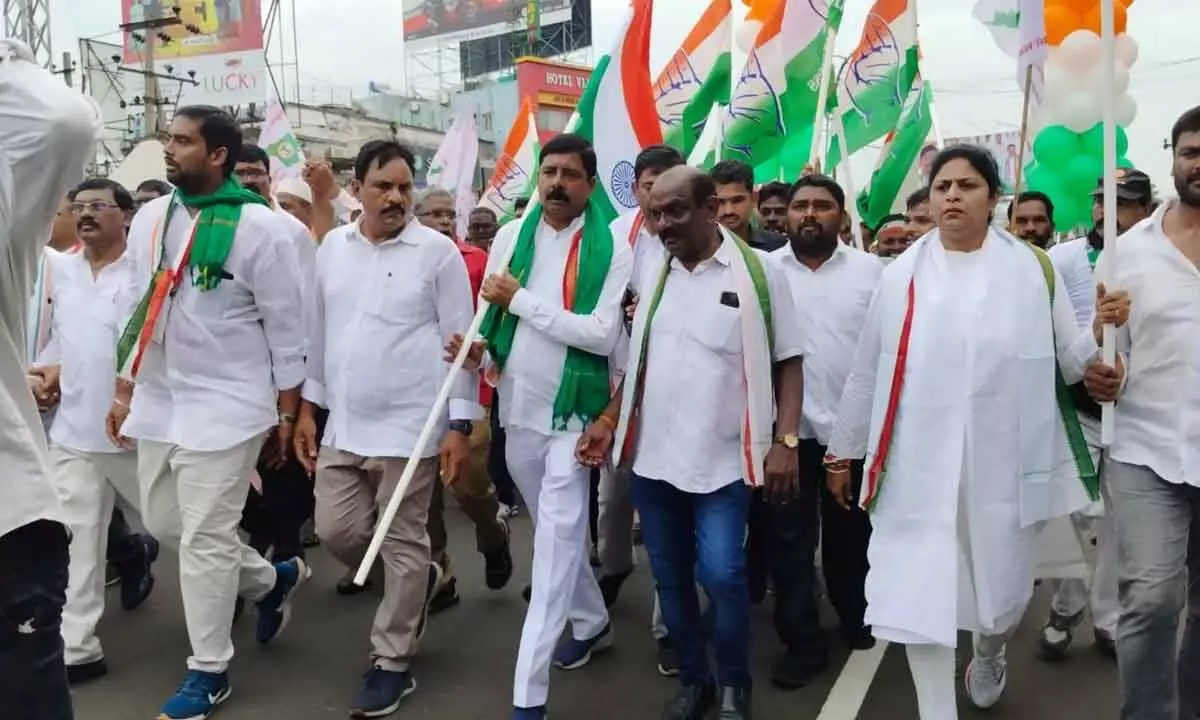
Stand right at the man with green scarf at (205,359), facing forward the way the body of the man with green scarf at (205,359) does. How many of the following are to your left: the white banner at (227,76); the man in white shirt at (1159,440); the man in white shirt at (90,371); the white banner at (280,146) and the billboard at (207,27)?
1

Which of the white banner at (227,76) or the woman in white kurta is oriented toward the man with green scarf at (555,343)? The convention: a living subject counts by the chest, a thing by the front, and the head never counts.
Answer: the white banner

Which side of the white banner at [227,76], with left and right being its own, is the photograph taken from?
front

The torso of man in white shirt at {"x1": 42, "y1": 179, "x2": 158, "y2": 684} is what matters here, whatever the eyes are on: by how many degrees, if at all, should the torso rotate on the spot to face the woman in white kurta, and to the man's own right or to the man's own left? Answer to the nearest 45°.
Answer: approximately 90° to the man's own left

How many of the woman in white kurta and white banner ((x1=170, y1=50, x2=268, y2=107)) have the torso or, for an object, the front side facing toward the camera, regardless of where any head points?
2

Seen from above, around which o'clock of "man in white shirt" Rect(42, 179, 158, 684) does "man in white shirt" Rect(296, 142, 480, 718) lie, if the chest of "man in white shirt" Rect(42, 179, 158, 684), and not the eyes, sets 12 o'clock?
"man in white shirt" Rect(296, 142, 480, 718) is roughly at 9 o'clock from "man in white shirt" Rect(42, 179, 158, 684).

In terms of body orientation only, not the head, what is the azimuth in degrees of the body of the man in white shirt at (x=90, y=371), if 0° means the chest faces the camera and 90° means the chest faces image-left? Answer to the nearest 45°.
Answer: approximately 45°

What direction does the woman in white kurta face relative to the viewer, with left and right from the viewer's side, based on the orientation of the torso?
facing the viewer

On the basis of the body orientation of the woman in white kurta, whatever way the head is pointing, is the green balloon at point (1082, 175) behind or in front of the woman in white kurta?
behind

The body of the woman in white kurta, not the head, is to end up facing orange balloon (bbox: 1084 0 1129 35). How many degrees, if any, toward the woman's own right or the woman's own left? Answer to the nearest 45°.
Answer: approximately 180°

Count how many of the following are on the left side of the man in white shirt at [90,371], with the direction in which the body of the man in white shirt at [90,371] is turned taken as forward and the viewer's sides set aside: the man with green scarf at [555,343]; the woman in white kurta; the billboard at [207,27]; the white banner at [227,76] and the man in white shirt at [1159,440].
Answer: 3
